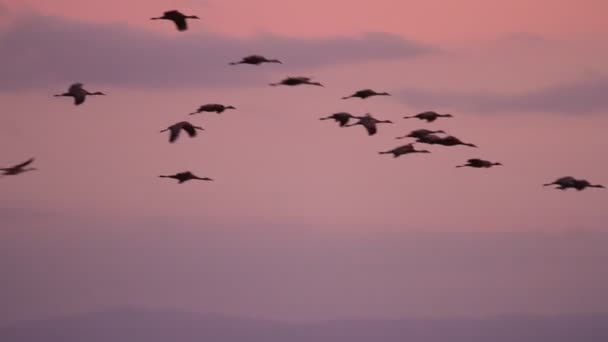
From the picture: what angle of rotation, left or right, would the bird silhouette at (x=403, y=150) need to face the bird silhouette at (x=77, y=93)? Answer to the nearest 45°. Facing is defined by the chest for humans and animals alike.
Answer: approximately 180°

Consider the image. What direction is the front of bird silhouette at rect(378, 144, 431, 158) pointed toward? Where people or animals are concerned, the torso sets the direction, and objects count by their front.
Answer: to the viewer's right

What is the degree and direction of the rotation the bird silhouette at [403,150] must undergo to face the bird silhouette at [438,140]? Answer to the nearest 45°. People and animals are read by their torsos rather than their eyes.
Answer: approximately 45° to its right

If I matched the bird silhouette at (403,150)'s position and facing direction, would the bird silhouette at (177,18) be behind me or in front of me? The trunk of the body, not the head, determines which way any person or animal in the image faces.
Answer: behind
